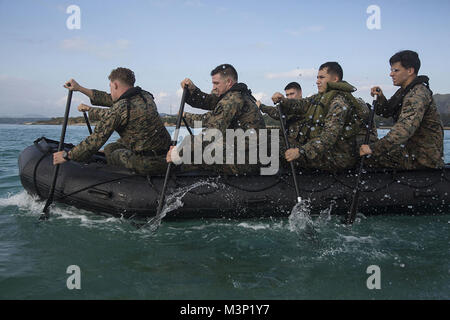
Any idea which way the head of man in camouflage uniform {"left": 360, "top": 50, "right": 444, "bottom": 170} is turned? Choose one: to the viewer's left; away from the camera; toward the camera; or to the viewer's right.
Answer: to the viewer's left

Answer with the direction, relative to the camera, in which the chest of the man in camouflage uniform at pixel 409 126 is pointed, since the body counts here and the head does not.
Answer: to the viewer's left

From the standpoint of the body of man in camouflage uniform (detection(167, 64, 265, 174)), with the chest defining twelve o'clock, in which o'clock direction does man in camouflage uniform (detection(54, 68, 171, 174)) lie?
man in camouflage uniform (detection(54, 68, 171, 174)) is roughly at 12 o'clock from man in camouflage uniform (detection(167, 64, 265, 174)).

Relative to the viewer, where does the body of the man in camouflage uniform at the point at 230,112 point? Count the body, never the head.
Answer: to the viewer's left

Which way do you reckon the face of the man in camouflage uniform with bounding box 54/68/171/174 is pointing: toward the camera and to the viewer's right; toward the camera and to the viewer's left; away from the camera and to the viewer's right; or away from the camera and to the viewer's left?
away from the camera and to the viewer's left

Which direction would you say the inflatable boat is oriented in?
to the viewer's left

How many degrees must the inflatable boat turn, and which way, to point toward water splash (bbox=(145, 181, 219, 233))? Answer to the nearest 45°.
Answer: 0° — it already faces it

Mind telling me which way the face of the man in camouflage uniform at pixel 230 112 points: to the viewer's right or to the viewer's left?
to the viewer's left

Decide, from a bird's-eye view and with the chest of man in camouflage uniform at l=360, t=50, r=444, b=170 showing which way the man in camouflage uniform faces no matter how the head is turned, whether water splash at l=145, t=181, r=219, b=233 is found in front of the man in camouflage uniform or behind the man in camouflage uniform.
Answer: in front

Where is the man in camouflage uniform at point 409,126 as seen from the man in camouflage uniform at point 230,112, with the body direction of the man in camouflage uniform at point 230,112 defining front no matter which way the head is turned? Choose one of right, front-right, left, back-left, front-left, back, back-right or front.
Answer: back
